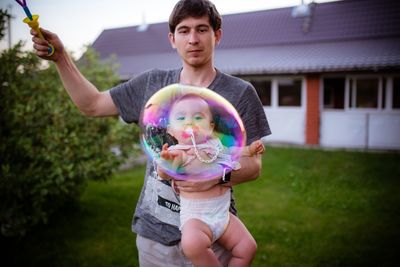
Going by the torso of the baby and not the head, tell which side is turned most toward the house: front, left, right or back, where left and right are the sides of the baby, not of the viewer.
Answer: back

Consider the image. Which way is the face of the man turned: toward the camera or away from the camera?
toward the camera

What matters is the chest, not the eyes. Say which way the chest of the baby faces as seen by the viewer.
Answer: toward the camera

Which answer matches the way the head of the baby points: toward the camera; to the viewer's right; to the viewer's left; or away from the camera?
toward the camera

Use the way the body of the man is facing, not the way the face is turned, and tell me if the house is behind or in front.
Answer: behind
